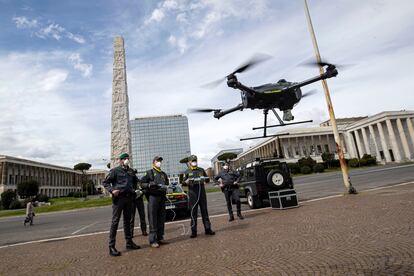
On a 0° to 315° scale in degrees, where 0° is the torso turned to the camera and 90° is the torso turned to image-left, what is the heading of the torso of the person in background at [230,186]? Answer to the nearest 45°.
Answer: approximately 0°

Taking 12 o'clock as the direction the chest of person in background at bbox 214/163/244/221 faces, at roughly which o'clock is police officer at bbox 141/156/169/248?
The police officer is roughly at 1 o'clock from the person in background.

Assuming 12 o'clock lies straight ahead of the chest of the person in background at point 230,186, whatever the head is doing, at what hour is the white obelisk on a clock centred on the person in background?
The white obelisk is roughly at 5 o'clock from the person in background.

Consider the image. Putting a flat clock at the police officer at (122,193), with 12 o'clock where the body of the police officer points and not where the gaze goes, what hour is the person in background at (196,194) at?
The person in background is roughly at 10 o'clock from the police officer.

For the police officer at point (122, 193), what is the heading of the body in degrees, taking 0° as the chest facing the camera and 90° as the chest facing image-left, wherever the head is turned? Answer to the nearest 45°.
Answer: approximately 315°

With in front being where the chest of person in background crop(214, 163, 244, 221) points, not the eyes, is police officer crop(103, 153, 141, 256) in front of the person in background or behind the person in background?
in front

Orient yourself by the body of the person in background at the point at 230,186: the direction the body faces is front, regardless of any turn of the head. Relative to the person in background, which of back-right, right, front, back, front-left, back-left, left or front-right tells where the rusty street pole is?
back-left
